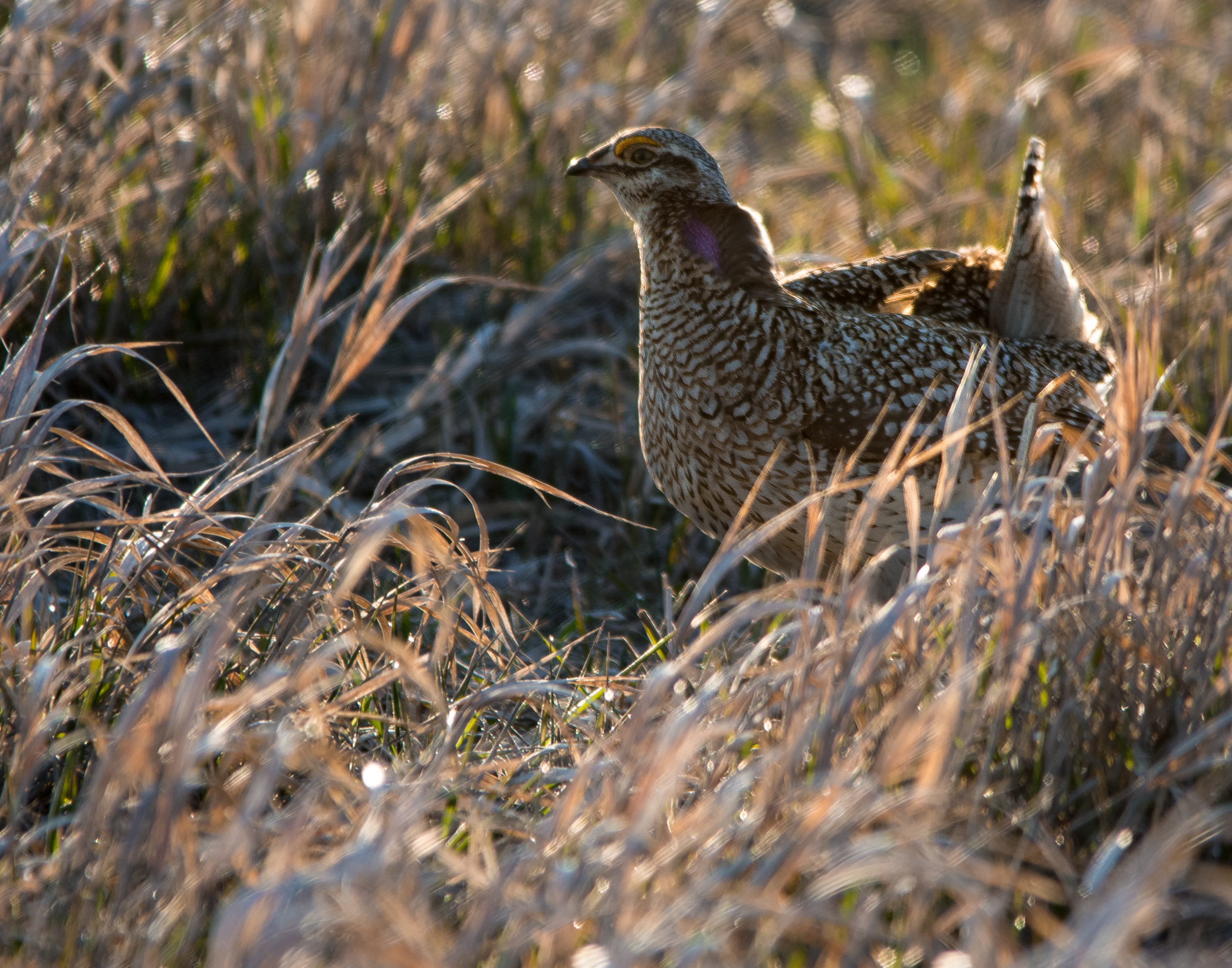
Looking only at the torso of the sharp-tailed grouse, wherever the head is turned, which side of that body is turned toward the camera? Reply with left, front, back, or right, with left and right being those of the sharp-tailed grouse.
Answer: left
